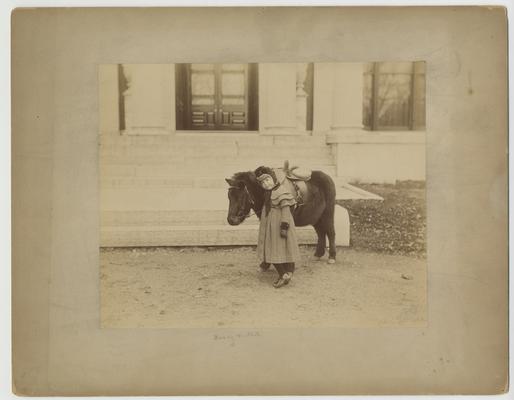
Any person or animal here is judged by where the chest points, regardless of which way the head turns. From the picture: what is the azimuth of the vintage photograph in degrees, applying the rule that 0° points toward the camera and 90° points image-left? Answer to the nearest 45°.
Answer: approximately 0°
